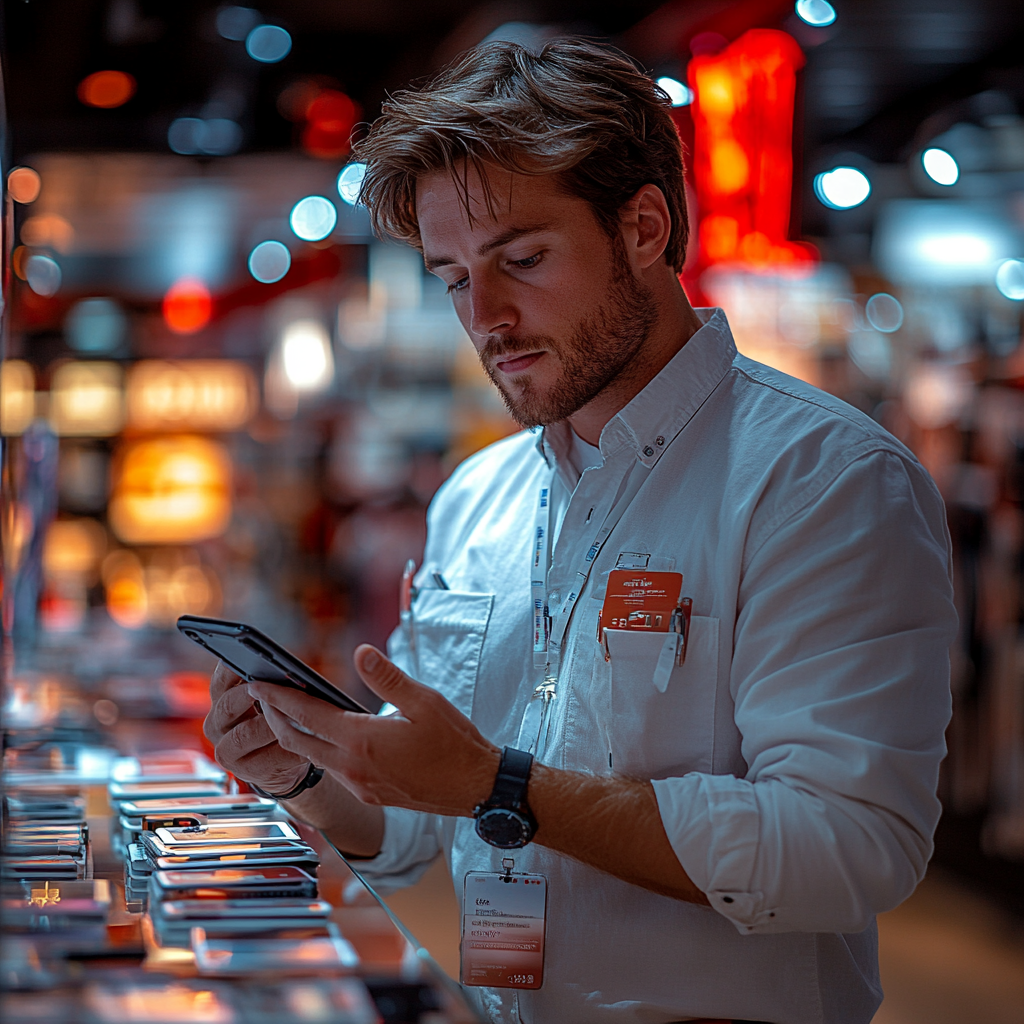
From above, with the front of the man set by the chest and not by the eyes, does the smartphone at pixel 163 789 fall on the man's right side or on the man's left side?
on the man's right side

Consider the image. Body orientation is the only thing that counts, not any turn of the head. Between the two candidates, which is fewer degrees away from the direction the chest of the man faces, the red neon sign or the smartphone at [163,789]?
the smartphone

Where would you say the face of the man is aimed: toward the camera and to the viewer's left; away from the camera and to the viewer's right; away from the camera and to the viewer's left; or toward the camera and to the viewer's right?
toward the camera and to the viewer's left

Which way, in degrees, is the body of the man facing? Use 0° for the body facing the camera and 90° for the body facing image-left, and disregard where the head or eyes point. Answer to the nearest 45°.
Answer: approximately 45°

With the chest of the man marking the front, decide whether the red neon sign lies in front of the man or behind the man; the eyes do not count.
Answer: behind
